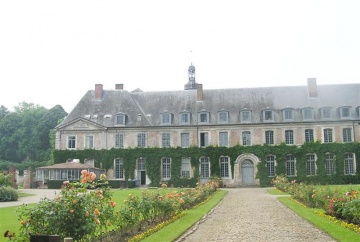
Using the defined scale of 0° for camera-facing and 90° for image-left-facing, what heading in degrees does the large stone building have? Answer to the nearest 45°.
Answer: approximately 0°
